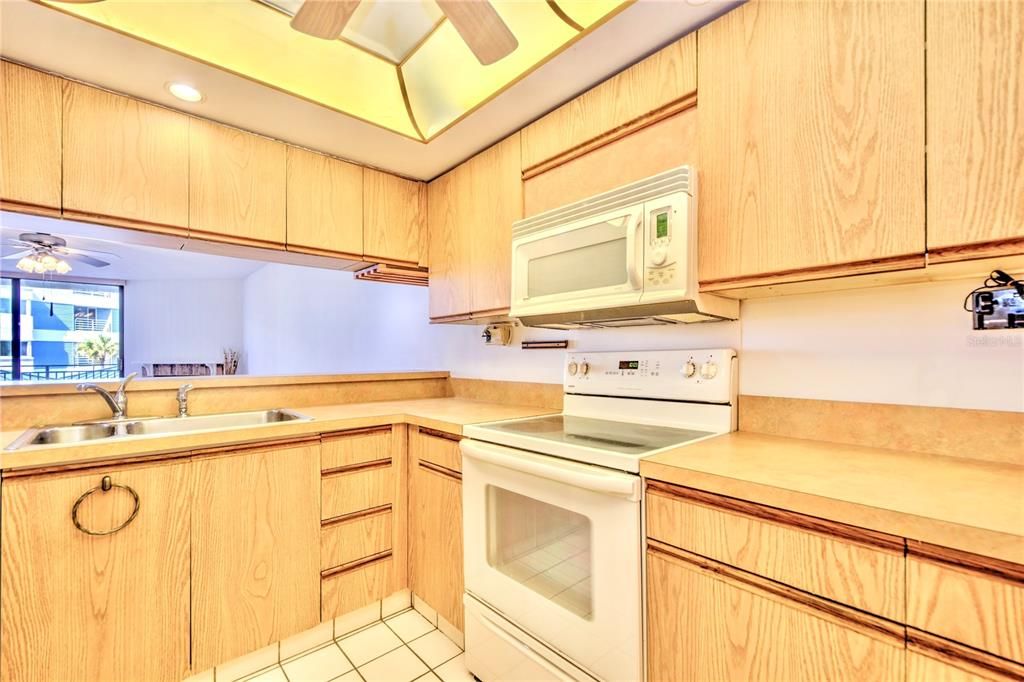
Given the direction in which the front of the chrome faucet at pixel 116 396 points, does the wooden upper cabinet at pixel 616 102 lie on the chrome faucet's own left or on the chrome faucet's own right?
on the chrome faucet's own left

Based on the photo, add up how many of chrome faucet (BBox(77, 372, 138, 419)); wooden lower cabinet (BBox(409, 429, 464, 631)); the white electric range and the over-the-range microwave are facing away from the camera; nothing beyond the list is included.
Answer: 0

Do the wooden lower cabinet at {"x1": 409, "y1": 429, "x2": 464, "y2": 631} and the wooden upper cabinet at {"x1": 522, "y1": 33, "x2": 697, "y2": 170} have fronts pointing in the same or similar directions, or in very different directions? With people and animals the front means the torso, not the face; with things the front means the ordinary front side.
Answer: same or similar directions

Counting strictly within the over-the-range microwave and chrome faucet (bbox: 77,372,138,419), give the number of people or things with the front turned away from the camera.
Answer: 0

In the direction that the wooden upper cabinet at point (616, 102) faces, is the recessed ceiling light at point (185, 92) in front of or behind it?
in front

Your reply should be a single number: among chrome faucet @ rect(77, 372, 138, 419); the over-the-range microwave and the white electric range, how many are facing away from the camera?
0

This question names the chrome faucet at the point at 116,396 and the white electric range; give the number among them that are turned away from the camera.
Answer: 0

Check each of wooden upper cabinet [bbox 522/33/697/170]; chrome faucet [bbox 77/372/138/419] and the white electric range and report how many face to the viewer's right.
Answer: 0

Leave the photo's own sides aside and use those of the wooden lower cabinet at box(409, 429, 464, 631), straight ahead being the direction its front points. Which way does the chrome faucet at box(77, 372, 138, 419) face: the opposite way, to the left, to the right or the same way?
the same way

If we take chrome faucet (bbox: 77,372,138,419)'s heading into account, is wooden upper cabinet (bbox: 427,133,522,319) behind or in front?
behind

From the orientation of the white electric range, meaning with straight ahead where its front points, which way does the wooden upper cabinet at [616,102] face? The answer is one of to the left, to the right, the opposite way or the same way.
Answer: the same way

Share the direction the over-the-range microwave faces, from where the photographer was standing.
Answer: facing the viewer and to the left of the viewer

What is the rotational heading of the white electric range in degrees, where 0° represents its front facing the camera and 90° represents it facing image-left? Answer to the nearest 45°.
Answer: approximately 45°

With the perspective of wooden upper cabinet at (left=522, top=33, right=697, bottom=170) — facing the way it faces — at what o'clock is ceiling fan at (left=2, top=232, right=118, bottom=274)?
The ceiling fan is roughly at 2 o'clock from the wooden upper cabinet.

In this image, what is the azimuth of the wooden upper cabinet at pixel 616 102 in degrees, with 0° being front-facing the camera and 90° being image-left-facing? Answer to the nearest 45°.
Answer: approximately 45°

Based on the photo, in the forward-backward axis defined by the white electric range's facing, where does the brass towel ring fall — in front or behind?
in front
